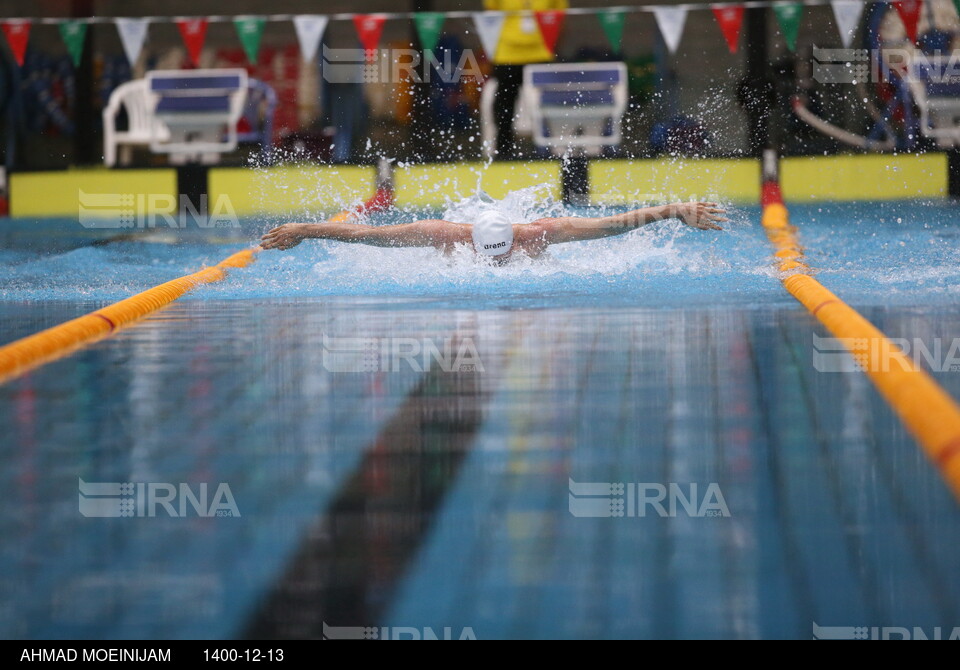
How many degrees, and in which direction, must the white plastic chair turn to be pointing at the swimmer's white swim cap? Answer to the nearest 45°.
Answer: approximately 45° to its left

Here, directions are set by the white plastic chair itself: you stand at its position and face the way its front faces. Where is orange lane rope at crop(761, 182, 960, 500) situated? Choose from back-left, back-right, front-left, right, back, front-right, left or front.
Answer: front-left

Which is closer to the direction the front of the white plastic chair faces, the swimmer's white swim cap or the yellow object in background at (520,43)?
the swimmer's white swim cap

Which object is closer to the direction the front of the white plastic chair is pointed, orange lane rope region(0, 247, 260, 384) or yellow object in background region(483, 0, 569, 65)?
the orange lane rope

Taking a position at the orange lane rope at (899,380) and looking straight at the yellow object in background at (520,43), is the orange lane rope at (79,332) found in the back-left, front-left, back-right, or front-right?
front-left

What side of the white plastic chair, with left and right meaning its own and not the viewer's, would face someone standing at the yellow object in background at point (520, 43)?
left

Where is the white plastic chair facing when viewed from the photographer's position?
facing the viewer and to the left of the viewer

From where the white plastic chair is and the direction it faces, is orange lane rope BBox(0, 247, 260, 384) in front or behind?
in front
